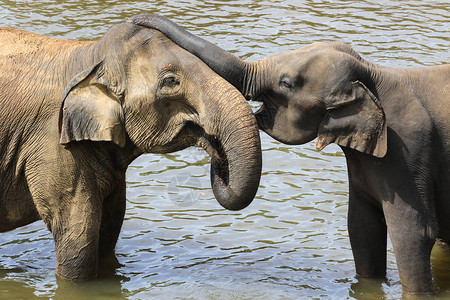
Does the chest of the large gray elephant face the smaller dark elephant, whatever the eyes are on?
yes

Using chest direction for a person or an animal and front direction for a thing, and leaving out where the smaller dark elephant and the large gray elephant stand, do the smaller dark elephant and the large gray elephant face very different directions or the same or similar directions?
very different directions

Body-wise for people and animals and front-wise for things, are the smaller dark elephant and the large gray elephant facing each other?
yes

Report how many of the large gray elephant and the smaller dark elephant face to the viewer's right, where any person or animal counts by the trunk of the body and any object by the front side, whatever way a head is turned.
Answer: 1

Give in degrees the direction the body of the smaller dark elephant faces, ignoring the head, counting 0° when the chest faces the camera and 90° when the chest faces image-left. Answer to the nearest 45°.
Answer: approximately 90°

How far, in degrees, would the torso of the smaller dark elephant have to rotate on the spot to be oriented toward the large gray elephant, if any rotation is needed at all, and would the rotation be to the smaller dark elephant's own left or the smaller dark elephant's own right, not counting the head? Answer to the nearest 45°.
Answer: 0° — it already faces it

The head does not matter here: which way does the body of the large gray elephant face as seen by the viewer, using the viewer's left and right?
facing to the right of the viewer
